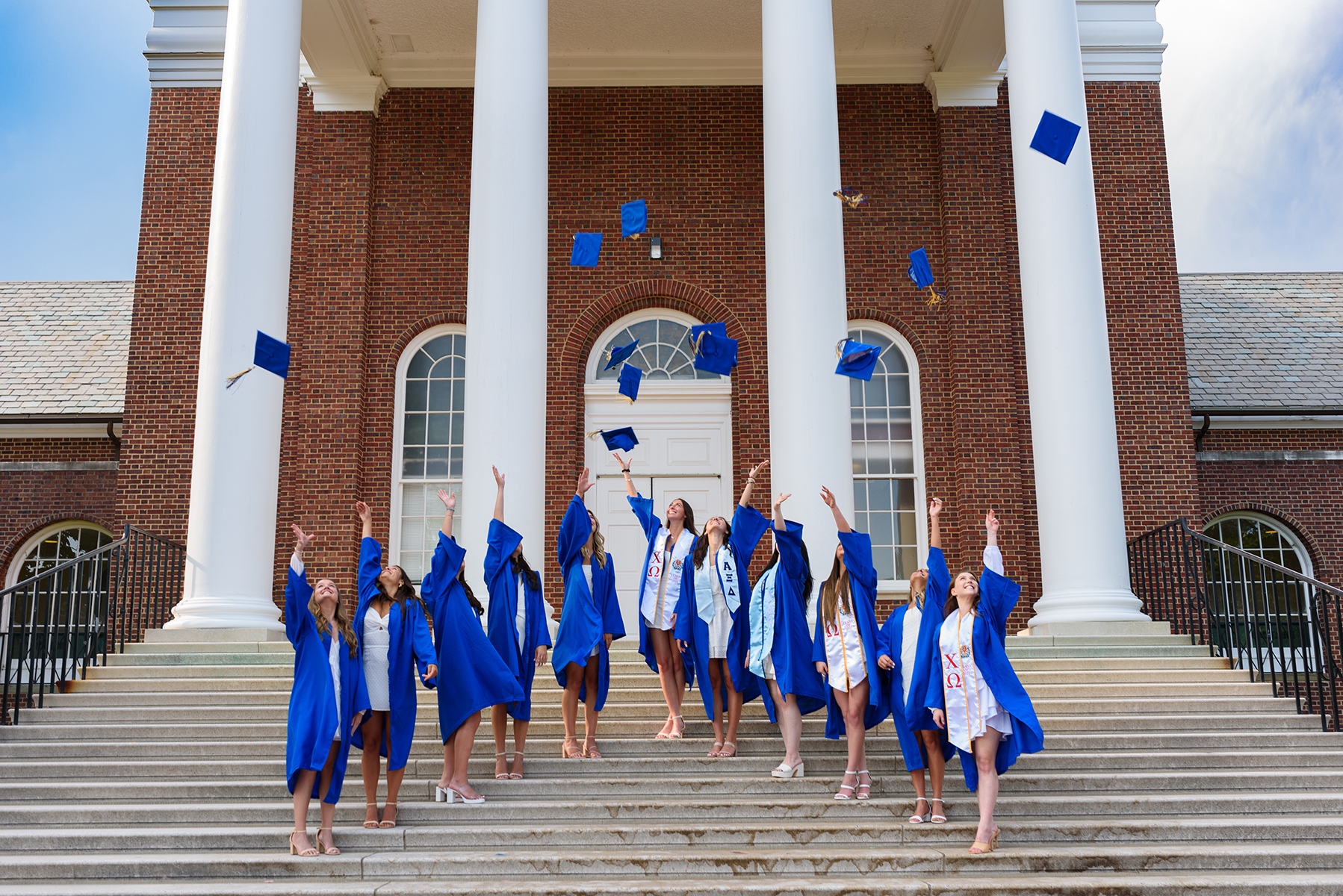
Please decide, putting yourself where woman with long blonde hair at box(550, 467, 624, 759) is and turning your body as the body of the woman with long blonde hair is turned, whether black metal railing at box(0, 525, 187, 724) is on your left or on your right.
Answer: on your right

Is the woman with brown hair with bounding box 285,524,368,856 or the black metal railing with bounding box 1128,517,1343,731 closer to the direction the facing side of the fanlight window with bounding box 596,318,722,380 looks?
the woman with brown hair

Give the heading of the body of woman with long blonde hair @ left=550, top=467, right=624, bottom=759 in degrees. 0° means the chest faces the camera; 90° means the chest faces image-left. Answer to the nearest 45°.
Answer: approximately 0°

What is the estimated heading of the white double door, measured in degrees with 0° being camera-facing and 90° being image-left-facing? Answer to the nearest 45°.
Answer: approximately 0°

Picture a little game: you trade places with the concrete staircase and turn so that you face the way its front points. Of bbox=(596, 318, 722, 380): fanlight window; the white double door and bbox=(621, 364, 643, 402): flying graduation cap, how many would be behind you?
3

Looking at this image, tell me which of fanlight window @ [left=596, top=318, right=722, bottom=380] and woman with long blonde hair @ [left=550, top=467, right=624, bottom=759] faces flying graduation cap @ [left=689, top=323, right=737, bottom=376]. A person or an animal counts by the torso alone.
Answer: the fanlight window

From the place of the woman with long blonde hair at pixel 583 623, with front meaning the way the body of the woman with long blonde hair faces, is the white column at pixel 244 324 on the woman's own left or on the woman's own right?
on the woman's own right

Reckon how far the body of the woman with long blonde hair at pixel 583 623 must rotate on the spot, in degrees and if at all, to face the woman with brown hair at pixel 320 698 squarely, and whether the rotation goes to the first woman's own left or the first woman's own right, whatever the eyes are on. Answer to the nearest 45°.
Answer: approximately 45° to the first woman's own right

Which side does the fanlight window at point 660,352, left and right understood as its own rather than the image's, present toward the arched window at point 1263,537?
left
